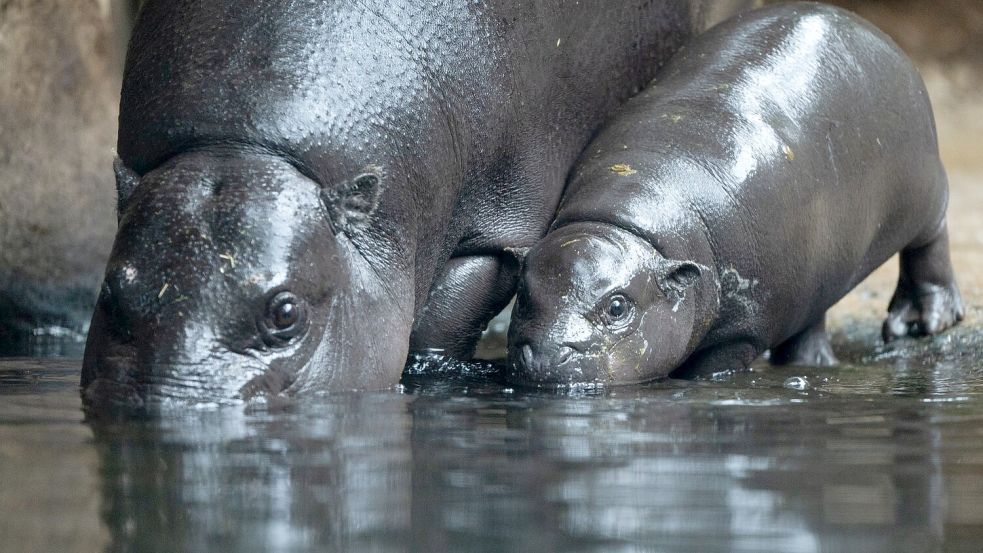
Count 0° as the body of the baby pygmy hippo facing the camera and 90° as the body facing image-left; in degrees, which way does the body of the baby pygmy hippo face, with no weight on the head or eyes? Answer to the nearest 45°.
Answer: approximately 45°

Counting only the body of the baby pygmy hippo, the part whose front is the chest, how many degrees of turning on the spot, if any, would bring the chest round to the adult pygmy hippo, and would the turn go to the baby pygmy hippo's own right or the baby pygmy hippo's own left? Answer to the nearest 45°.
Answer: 0° — it already faces it
